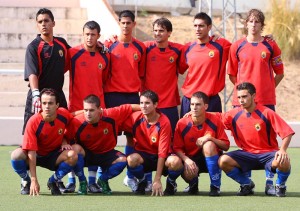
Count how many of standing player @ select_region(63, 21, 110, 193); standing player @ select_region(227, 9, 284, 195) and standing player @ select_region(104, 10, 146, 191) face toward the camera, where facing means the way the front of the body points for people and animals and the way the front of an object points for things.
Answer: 3

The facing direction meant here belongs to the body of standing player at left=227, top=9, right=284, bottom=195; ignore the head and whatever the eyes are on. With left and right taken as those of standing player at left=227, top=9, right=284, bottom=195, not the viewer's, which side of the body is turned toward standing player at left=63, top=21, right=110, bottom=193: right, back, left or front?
right

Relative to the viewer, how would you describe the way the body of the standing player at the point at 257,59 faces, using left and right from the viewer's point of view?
facing the viewer

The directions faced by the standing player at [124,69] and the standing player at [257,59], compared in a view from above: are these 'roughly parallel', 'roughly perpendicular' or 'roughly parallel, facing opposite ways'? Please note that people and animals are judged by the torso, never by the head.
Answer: roughly parallel

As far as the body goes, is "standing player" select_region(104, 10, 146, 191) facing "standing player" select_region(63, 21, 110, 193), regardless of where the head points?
no

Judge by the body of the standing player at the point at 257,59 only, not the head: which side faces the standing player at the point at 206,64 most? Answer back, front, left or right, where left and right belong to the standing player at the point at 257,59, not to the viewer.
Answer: right

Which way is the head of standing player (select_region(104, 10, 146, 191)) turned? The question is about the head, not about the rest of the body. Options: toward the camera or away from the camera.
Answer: toward the camera

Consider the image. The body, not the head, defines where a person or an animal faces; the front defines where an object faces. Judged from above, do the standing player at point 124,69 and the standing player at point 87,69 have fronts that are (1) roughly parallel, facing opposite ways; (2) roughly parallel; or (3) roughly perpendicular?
roughly parallel

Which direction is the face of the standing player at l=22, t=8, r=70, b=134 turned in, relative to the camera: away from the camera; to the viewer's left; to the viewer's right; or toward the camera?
toward the camera

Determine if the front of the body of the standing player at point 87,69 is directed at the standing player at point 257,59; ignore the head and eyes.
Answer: no

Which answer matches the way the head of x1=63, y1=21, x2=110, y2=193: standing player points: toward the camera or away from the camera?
toward the camera

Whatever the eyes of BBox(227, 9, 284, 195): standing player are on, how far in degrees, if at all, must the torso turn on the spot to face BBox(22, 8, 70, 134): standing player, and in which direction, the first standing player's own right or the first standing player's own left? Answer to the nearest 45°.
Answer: approximately 90° to the first standing player's own right

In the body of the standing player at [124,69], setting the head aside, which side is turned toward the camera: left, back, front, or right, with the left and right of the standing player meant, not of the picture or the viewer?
front

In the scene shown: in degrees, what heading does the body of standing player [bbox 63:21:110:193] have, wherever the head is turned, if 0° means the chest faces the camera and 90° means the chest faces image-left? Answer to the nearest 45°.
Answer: approximately 0°

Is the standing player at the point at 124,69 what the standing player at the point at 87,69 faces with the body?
no
